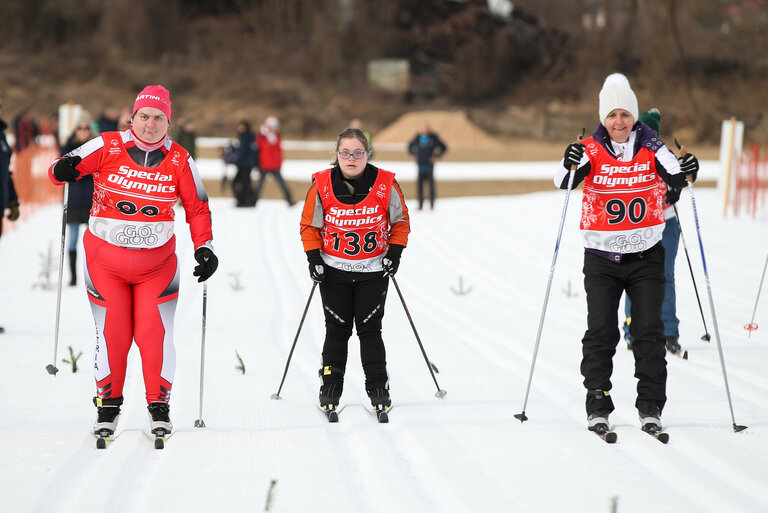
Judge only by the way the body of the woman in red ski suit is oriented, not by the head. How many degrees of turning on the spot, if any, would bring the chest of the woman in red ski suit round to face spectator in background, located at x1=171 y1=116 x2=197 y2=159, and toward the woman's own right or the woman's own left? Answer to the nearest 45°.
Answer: approximately 180°

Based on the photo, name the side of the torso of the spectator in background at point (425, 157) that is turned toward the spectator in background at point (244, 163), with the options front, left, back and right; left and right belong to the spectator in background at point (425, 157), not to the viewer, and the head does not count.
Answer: right

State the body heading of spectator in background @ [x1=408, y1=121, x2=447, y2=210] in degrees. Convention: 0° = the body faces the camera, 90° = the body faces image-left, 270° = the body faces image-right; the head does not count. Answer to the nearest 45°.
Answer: approximately 0°

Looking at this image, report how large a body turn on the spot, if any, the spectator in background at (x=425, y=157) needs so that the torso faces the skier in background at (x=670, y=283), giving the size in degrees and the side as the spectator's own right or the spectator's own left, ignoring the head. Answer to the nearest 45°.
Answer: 0° — they already face them

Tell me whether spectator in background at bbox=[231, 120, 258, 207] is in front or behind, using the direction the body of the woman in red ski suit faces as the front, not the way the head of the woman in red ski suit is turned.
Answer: behind
